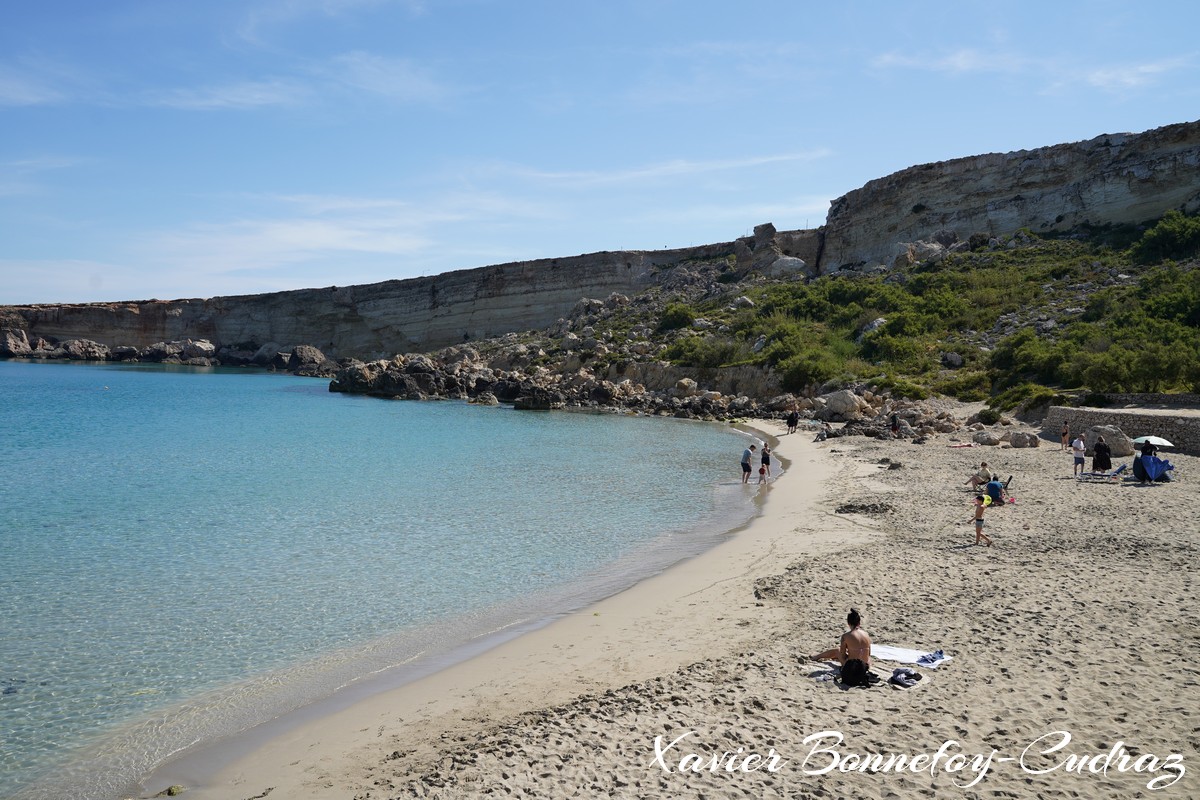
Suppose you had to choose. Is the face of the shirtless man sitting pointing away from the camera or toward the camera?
away from the camera

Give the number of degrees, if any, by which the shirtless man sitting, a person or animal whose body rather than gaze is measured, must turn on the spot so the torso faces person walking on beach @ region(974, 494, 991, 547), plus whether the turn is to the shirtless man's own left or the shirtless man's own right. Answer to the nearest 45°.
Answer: approximately 45° to the shirtless man's own right

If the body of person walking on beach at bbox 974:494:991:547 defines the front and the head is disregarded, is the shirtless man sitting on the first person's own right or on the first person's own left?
on the first person's own left

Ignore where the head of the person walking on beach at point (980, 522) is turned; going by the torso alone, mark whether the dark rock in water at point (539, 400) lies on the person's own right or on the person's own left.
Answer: on the person's own right

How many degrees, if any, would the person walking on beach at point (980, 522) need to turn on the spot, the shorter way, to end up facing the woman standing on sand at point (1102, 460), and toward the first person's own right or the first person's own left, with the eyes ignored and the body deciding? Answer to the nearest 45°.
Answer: approximately 90° to the first person's own right

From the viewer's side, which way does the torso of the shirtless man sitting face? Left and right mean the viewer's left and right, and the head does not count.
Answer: facing away from the viewer and to the left of the viewer

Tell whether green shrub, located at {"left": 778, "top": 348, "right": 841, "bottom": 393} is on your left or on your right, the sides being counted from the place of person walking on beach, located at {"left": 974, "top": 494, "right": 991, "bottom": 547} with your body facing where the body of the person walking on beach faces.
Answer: on your right

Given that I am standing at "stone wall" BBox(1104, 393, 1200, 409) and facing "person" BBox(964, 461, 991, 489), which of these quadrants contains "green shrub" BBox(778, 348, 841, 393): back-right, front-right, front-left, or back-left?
back-right

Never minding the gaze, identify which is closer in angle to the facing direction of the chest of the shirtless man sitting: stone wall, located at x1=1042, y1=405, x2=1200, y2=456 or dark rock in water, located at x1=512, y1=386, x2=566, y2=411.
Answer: the dark rock in water

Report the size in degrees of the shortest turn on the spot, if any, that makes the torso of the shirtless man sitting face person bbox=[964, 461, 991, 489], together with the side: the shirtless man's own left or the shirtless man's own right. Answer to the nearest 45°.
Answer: approximately 45° to the shirtless man's own right

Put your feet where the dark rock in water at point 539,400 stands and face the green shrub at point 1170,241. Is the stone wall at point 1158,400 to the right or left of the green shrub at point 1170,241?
right

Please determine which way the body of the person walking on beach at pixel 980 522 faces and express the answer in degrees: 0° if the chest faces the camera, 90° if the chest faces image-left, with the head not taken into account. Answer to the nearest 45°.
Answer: approximately 90°
